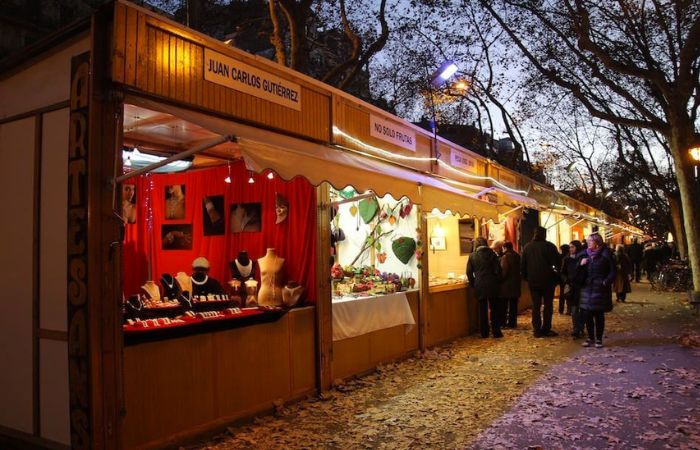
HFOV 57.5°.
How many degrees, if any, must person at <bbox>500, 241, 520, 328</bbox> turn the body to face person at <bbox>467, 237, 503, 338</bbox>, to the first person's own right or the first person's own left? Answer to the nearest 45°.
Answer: approximately 90° to the first person's own left

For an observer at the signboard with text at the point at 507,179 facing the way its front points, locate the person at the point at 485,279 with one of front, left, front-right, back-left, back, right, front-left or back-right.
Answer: front-right

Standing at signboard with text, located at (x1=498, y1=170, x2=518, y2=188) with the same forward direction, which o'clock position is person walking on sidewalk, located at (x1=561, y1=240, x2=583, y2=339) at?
The person walking on sidewalk is roughly at 1 o'clock from the signboard with text.

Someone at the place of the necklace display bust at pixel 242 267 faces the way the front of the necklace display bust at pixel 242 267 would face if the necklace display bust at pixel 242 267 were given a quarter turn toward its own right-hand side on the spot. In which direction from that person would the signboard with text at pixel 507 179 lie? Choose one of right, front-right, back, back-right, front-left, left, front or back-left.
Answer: back

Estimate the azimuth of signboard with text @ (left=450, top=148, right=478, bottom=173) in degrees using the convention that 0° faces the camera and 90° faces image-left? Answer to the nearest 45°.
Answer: approximately 315°

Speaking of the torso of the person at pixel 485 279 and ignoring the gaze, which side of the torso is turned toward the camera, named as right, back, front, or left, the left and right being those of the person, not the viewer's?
back

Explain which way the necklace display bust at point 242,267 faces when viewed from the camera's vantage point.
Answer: facing the viewer and to the right of the viewer
